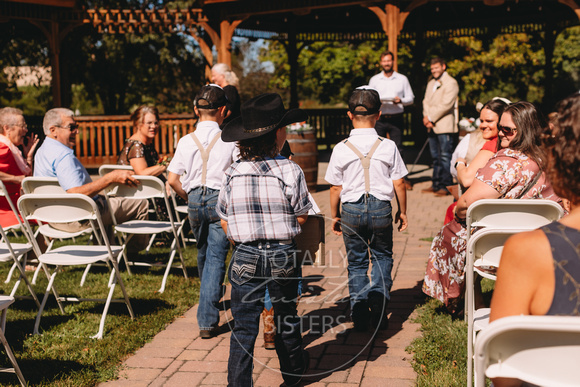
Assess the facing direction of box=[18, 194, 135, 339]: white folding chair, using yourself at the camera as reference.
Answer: facing away from the viewer and to the right of the viewer

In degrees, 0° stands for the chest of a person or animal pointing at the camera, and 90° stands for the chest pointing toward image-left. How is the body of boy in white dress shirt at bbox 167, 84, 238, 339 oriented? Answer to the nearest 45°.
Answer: approximately 180°

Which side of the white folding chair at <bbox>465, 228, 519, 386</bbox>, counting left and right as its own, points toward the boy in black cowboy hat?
left

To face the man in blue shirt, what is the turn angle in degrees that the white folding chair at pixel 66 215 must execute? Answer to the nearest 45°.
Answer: approximately 45° to its left

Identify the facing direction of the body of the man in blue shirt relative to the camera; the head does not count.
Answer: to the viewer's right

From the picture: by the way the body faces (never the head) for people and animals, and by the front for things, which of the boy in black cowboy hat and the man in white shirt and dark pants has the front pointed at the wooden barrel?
the boy in black cowboy hat

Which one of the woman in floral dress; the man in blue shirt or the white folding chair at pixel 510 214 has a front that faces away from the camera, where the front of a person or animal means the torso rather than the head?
the white folding chair

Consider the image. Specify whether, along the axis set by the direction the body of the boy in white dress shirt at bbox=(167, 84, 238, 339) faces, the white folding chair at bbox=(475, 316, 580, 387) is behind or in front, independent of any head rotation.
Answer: behind

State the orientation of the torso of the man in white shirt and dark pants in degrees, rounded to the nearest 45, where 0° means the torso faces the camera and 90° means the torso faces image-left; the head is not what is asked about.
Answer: approximately 0°

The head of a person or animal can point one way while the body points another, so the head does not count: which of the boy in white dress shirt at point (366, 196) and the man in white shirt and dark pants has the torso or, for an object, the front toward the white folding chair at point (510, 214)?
the man in white shirt and dark pants

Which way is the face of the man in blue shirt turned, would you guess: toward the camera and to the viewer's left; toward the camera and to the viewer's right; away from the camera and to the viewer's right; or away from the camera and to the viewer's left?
toward the camera and to the viewer's right

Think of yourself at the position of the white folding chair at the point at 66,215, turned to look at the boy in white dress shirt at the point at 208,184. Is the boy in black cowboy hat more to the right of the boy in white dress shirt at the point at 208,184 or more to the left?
right

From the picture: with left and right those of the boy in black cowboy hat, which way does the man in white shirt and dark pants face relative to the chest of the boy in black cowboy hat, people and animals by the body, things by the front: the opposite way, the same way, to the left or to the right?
the opposite way

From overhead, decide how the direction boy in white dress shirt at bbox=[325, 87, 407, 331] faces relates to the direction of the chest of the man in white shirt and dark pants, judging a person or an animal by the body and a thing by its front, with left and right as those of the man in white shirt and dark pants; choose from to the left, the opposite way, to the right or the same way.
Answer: the opposite way

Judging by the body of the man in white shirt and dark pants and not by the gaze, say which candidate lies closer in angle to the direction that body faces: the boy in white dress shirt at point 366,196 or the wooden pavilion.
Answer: the boy in white dress shirt

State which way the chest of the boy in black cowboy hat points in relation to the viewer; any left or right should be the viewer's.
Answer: facing away from the viewer

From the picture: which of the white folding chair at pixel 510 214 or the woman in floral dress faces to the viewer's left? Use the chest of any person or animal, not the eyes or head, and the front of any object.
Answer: the woman in floral dress
